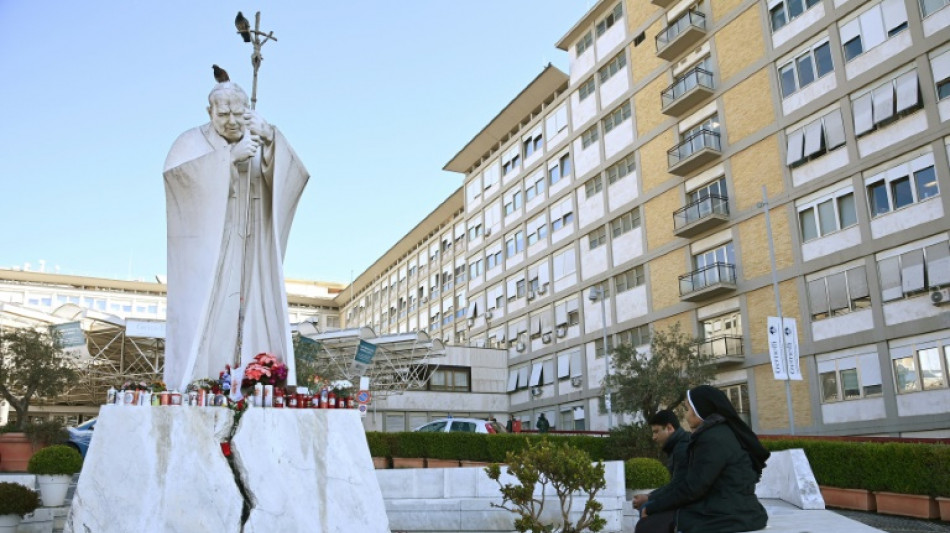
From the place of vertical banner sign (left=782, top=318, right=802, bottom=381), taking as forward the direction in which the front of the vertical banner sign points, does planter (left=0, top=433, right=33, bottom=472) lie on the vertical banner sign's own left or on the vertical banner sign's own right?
on the vertical banner sign's own right

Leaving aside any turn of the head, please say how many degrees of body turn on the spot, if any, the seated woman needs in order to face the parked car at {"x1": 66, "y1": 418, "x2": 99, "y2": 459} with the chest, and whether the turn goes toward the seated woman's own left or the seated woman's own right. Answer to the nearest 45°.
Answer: approximately 45° to the seated woman's own right

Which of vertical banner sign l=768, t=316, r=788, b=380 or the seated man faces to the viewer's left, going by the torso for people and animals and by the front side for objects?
the seated man

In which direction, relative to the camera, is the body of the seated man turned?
to the viewer's left

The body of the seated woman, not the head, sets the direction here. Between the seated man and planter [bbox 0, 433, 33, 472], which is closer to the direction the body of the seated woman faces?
the planter

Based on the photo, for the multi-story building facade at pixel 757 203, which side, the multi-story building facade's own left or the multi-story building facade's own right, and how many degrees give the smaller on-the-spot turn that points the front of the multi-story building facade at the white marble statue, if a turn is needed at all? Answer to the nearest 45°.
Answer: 0° — it already faces it

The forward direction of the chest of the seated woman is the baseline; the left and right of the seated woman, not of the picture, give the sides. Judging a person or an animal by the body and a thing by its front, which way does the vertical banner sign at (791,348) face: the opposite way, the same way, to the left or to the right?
to the left

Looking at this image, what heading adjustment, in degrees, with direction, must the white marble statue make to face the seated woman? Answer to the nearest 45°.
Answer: approximately 45° to its left

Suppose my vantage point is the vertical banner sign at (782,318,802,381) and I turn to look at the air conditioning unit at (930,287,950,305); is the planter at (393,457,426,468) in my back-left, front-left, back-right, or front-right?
back-right

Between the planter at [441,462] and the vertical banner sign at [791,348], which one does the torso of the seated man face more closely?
the planter

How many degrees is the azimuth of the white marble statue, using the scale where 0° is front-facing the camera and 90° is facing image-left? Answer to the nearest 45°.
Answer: approximately 0°

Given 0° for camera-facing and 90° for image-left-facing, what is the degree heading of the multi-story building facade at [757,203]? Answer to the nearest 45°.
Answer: approximately 45°
